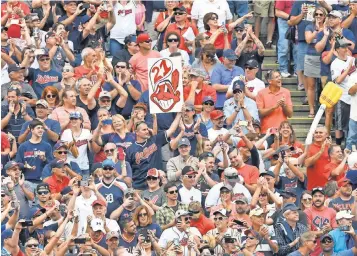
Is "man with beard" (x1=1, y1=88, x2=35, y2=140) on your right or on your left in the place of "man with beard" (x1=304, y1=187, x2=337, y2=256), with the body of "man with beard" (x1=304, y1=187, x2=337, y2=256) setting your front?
on your right

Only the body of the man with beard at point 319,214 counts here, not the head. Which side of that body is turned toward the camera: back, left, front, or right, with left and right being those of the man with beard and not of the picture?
front

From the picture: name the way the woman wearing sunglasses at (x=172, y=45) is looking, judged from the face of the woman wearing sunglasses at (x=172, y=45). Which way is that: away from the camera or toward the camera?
toward the camera

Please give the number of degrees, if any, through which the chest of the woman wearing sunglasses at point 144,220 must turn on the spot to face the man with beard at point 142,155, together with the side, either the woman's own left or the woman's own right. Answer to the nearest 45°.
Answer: approximately 180°

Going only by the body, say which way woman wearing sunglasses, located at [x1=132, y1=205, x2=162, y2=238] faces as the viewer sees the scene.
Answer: toward the camera

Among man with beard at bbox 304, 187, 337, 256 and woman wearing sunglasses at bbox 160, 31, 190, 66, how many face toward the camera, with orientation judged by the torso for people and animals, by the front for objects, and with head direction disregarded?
2

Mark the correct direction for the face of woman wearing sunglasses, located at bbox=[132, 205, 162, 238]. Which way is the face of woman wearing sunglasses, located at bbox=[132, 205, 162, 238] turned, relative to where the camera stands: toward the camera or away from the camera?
toward the camera

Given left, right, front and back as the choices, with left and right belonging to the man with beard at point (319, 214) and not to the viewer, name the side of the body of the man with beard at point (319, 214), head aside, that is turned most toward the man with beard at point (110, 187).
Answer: right

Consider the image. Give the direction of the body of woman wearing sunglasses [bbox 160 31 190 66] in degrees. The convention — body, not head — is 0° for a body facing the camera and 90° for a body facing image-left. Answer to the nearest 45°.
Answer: approximately 0°

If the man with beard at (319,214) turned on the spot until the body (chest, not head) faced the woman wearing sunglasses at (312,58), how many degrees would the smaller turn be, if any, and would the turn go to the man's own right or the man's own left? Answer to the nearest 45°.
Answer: approximately 180°

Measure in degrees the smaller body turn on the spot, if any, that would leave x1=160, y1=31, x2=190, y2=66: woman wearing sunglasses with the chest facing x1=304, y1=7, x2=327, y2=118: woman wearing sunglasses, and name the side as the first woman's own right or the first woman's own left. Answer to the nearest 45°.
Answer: approximately 90° to the first woman's own left

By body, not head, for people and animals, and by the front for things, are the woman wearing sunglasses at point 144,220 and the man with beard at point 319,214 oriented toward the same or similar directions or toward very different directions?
same or similar directions
